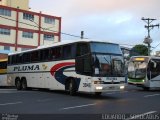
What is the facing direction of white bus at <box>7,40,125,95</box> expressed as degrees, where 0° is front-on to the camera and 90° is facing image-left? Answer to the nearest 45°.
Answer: approximately 315°

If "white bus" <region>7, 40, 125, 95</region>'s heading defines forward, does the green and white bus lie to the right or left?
on its left
